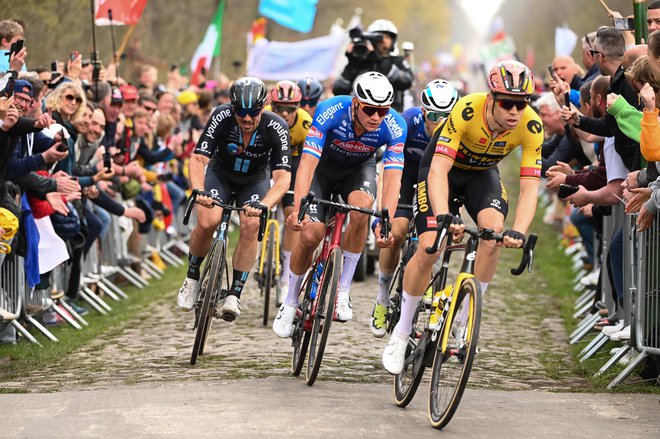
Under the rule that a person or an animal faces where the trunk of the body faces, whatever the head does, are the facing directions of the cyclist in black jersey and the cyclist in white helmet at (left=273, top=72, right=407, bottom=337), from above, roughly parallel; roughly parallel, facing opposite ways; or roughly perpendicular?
roughly parallel

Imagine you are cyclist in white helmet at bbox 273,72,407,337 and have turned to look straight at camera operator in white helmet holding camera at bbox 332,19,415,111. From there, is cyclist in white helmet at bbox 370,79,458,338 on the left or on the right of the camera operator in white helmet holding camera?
right

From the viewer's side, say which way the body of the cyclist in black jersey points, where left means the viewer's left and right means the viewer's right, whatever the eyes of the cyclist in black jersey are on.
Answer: facing the viewer

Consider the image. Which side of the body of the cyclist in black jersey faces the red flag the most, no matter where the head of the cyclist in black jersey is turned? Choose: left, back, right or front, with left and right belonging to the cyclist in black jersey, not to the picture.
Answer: back

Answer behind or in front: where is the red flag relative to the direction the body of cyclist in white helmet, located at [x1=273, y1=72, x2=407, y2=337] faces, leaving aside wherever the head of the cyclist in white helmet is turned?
behind

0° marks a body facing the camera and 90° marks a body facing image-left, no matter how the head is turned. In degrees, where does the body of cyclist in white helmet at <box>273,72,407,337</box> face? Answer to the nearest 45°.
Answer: approximately 0°

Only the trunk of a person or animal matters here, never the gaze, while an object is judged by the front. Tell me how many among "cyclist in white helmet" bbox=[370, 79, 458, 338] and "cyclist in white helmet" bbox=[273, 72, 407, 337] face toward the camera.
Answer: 2

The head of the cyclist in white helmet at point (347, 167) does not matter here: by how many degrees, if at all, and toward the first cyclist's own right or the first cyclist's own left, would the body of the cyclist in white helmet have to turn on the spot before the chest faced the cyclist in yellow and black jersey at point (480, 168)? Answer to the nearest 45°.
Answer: approximately 45° to the first cyclist's own left

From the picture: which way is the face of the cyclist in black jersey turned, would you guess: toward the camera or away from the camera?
toward the camera

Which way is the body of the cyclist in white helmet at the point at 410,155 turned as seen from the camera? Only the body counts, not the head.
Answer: toward the camera

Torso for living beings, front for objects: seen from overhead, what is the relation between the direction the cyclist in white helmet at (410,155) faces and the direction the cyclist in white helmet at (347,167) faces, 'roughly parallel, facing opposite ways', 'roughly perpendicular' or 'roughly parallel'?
roughly parallel
